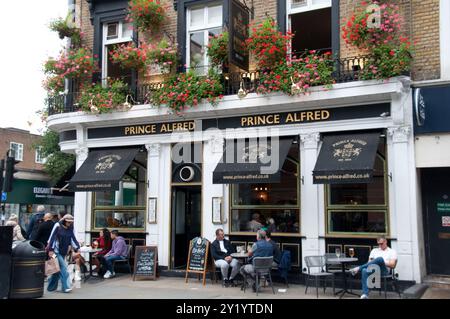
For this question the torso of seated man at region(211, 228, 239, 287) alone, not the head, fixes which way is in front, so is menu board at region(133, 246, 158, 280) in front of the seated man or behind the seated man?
behind

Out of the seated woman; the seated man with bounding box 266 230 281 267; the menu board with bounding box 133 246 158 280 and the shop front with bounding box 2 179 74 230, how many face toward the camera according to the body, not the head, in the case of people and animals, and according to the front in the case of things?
2

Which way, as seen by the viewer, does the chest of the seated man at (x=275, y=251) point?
to the viewer's left

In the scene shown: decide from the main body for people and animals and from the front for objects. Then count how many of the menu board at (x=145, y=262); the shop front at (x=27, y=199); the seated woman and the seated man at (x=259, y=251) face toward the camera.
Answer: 2
